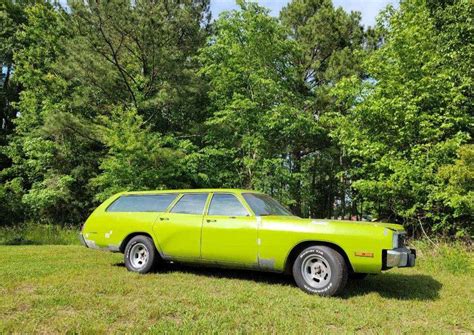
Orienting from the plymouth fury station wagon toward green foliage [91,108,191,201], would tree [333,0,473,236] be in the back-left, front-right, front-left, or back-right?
front-right

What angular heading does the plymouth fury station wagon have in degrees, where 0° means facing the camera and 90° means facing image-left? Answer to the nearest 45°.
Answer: approximately 315°

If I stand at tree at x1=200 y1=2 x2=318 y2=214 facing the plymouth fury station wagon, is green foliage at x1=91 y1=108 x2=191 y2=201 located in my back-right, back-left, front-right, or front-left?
front-right

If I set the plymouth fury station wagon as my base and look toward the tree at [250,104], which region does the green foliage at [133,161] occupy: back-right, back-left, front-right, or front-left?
front-left

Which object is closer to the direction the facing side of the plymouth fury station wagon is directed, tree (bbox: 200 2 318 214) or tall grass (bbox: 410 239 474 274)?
the tall grass

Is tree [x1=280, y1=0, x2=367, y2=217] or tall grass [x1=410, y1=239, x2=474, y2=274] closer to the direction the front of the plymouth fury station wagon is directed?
the tall grass

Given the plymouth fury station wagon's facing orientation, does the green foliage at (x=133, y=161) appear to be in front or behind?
behind

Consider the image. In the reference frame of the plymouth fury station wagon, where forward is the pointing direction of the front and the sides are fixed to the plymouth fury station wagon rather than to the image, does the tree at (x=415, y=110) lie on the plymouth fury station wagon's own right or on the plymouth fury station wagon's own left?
on the plymouth fury station wagon's own left

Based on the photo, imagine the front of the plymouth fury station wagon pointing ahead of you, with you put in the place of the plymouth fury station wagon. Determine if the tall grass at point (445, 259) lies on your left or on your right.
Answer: on your left

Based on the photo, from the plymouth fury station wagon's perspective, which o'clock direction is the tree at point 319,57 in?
The tree is roughly at 8 o'clock from the plymouth fury station wagon.

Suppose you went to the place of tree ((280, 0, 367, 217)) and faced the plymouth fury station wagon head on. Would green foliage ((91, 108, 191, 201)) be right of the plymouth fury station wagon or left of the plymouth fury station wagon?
right

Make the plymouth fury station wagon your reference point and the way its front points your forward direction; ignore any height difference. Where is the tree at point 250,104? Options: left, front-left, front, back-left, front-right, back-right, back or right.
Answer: back-left

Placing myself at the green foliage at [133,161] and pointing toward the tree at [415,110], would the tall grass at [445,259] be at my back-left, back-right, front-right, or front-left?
front-right
